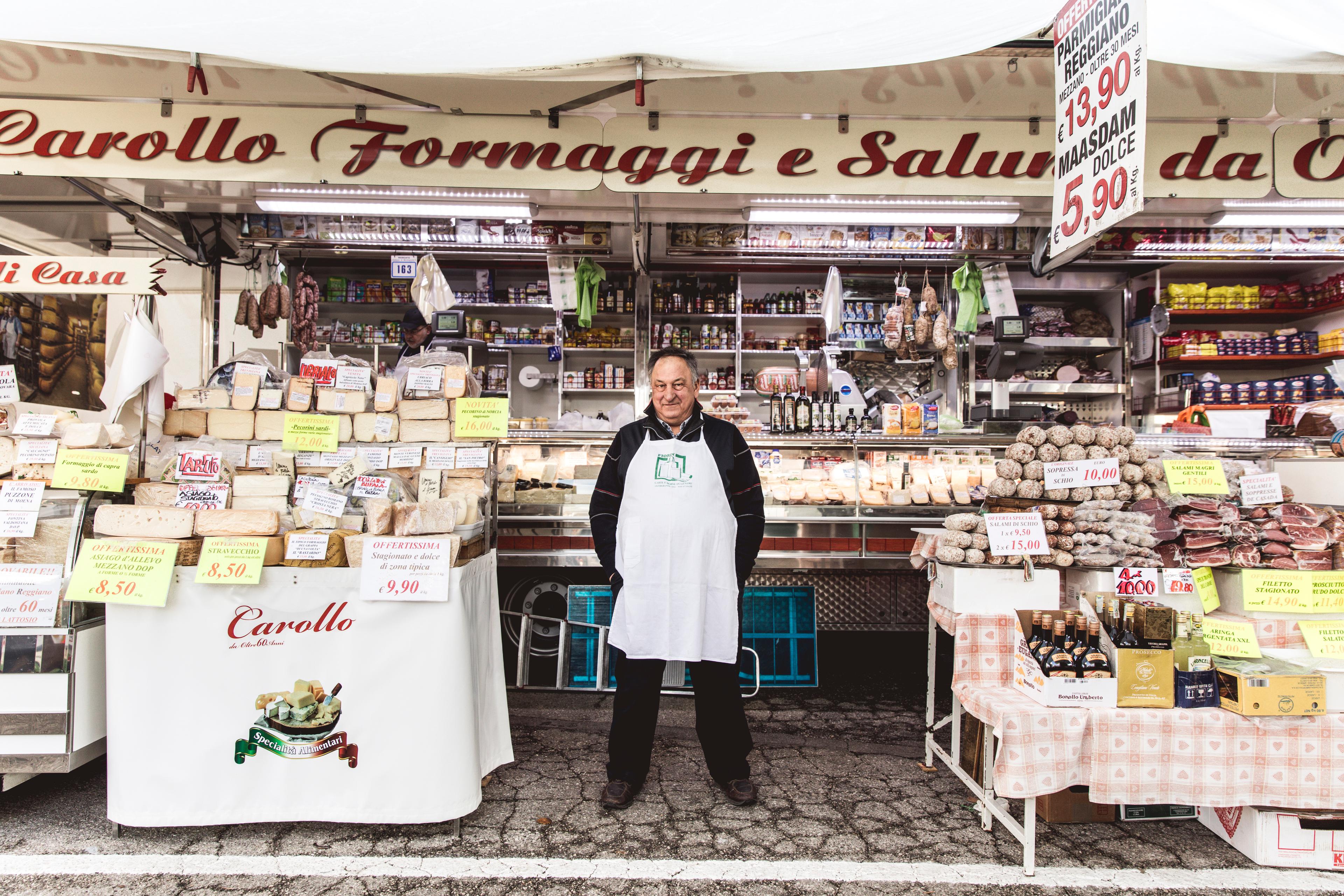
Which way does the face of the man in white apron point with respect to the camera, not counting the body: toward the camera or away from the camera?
toward the camera

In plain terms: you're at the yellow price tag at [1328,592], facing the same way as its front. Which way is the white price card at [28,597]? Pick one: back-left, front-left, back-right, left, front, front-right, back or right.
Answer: front-right

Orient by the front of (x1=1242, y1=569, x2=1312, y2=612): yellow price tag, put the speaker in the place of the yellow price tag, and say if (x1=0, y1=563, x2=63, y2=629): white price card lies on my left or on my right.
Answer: on my right

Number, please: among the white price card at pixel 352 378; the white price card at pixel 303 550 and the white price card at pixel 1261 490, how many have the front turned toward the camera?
3

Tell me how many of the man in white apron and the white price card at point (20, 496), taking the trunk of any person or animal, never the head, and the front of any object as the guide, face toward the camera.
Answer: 2

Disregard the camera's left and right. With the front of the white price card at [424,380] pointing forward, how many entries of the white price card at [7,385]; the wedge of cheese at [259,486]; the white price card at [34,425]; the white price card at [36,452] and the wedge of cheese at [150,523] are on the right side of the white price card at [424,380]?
5

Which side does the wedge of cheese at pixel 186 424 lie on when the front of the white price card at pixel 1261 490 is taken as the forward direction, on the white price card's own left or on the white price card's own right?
on the white price card's own right

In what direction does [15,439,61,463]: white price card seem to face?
toward the camera

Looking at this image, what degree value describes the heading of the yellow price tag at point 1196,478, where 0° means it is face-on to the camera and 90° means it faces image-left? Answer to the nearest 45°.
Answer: approximately 0°

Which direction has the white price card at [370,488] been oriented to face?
toward the camera

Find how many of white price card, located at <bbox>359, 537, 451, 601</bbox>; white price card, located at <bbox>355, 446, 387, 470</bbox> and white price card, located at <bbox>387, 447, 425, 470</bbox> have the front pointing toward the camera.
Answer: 3
